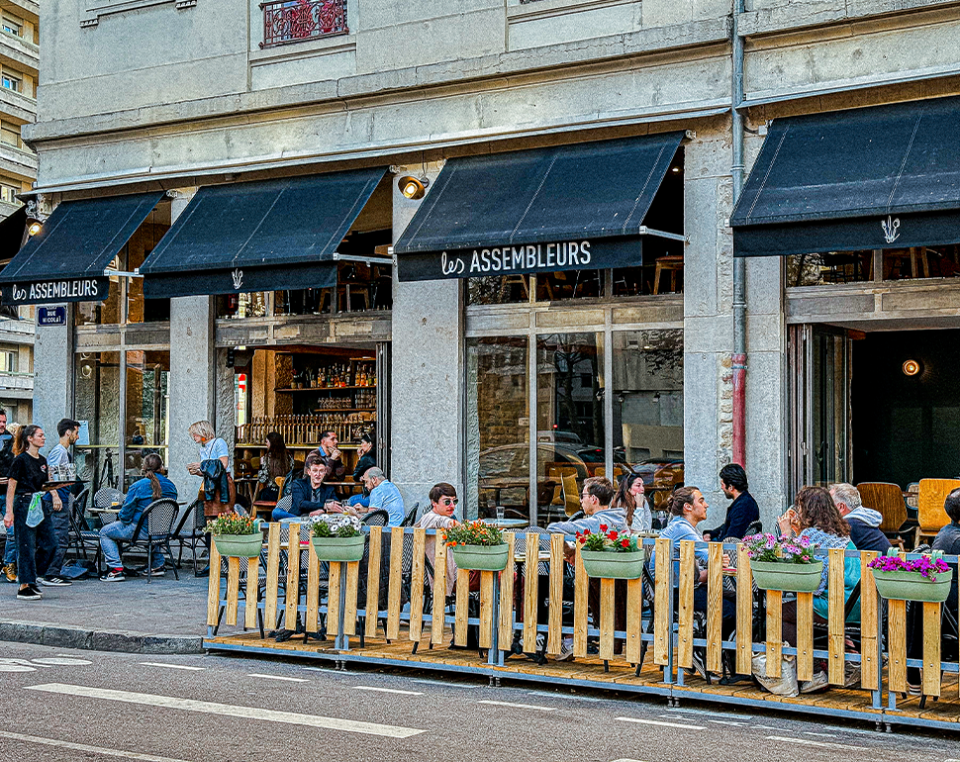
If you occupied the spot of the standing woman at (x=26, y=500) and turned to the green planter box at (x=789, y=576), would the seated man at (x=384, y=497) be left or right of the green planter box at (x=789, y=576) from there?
left

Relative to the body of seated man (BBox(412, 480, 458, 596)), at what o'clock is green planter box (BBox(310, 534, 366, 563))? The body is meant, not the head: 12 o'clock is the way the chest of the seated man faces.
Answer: The green planter box is roughly at 3 o'clock from the seated man.

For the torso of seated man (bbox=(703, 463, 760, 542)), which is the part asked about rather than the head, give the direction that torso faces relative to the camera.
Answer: to the viewer's left

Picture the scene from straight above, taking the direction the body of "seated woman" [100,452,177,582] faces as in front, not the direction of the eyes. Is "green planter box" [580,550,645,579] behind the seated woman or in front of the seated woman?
behind

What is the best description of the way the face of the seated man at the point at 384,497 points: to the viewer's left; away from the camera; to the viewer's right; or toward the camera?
to the viewer's left

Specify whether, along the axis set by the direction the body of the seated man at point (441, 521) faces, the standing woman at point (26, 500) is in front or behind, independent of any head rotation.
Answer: behind

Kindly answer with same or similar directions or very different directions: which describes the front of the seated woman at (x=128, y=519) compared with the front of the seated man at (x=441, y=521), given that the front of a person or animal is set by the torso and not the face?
very different directions

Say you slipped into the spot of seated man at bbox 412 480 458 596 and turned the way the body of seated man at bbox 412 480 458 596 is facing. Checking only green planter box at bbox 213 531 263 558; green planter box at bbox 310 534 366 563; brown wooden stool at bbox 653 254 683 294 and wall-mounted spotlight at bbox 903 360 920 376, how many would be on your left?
2

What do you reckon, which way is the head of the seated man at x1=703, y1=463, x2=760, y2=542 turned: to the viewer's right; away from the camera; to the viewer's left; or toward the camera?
to the viewer's left

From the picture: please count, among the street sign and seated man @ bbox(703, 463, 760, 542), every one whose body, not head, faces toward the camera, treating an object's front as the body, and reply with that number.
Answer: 1
